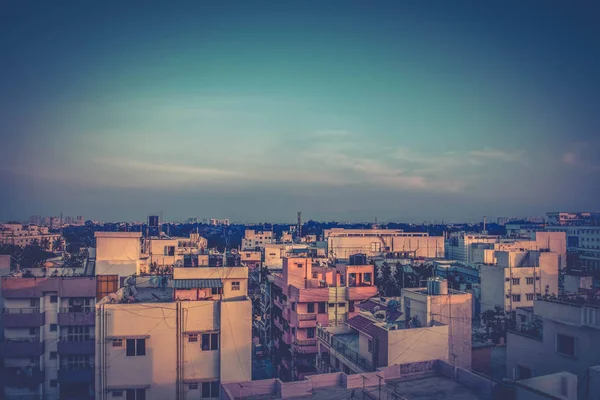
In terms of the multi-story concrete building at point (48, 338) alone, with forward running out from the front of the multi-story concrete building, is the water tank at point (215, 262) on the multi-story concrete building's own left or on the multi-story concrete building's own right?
on the multi-story concrete building's own left

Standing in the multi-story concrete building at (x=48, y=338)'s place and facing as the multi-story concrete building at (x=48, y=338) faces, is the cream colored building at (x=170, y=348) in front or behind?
in front

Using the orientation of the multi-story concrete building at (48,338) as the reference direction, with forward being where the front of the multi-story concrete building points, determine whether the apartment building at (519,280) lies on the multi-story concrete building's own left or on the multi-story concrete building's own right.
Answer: on the multi-story concrete building's own left

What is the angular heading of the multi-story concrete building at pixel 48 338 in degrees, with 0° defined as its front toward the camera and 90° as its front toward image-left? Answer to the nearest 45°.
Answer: approximately 0°

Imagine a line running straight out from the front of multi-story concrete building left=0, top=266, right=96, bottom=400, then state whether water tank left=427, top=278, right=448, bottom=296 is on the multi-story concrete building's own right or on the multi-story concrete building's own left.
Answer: on the multi-story concrete building's own left

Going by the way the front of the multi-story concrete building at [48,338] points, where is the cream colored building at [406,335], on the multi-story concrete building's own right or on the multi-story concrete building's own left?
on the multi-story concrete building's own left
